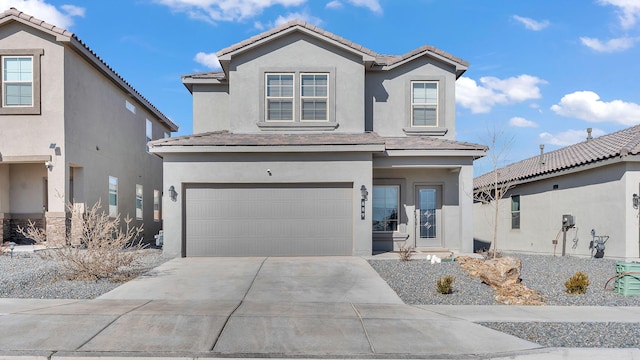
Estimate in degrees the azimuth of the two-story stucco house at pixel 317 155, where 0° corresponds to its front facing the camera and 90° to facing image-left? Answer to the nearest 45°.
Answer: approximately 0°

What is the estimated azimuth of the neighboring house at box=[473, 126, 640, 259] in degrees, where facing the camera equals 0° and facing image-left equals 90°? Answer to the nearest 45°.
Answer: approximately 315°

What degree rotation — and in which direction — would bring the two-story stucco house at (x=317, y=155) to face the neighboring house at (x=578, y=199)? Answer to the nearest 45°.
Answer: approximately 90° to its left

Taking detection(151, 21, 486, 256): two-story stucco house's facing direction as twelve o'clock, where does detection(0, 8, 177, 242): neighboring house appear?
The neighboring house is roughly at 3 o'clock from the two-story stucco house.

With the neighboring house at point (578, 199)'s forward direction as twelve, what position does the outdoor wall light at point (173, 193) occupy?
The outdoor wall light is roughly at 3 o'clock from the neighboring house.

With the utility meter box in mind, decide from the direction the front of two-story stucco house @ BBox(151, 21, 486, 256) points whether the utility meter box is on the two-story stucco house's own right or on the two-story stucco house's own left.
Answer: on the two-story stucco house's own left

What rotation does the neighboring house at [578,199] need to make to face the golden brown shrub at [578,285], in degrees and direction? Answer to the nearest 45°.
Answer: approximately 45° to its right

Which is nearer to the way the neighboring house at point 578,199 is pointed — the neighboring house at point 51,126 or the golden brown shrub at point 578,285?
the golden brown shrub

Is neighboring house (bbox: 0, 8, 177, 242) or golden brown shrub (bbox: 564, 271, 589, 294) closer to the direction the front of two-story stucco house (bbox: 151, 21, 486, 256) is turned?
the golden brown shrub
